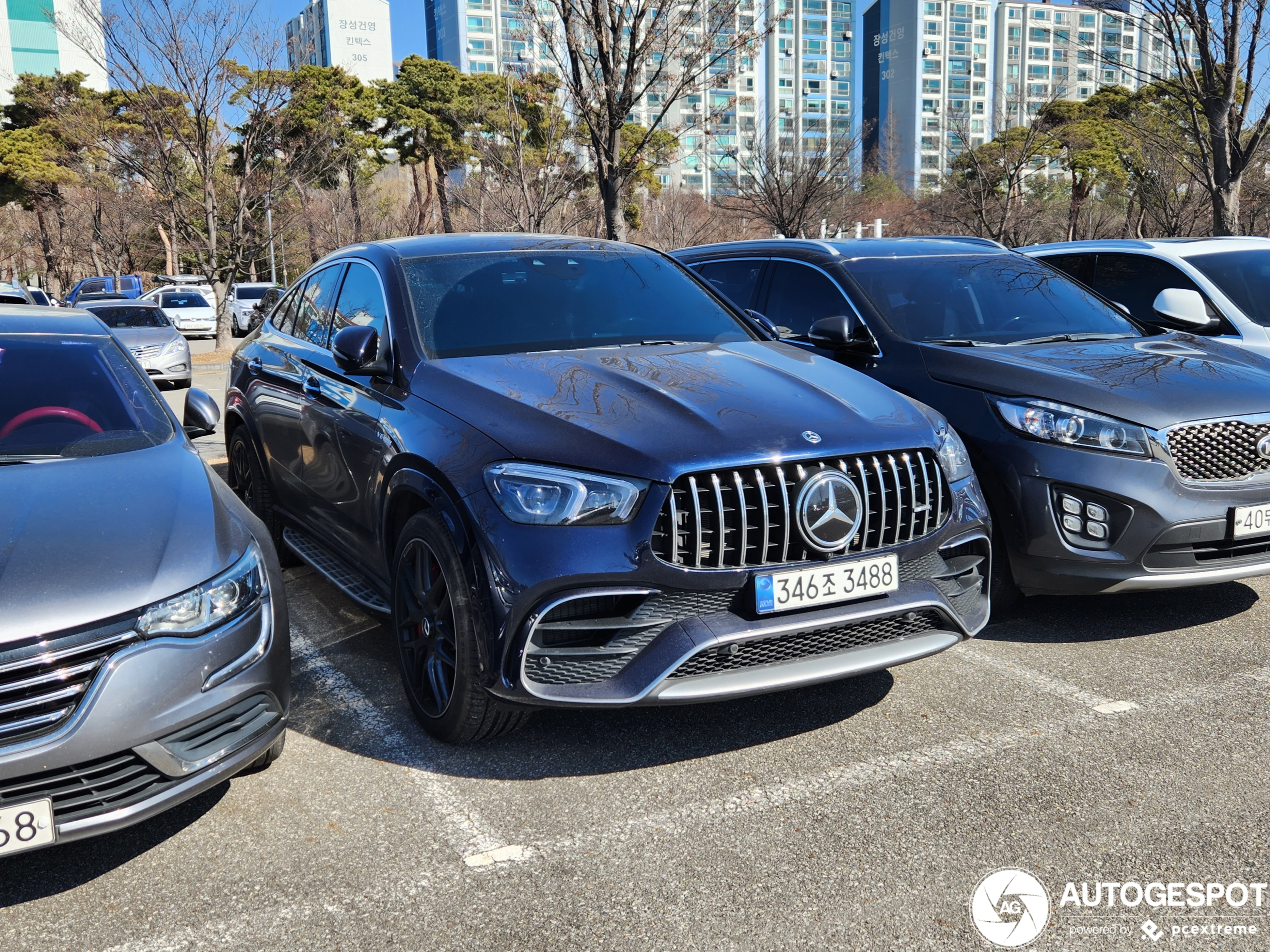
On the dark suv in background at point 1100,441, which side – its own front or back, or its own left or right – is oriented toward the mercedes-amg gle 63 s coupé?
right

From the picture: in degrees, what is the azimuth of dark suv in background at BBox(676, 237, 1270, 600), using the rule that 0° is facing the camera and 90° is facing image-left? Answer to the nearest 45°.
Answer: approximately 315°

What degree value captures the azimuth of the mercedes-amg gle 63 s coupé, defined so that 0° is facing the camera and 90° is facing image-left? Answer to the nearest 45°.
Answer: approximately 315°

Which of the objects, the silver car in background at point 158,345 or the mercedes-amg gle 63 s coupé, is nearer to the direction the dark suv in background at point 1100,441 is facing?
the mercedes-amg gle 63 s coupé

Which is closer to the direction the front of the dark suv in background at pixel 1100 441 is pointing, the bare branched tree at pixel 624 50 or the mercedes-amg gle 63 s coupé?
the mercedes-amg gle 63 s coupé
